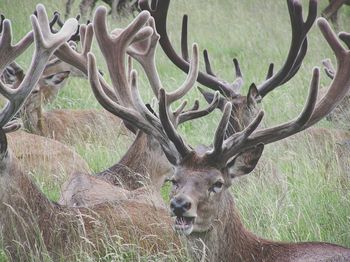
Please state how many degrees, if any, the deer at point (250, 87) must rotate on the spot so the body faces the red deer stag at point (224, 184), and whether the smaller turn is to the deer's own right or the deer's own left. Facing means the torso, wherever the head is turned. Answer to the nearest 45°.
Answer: approximately 45° to the deer's own left

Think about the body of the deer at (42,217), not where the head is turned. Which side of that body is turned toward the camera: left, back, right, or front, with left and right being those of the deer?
left

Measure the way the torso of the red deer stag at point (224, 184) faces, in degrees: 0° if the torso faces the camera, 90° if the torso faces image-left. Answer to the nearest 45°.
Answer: approximately 45°

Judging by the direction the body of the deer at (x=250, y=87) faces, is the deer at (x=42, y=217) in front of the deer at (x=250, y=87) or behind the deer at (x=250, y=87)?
in front
